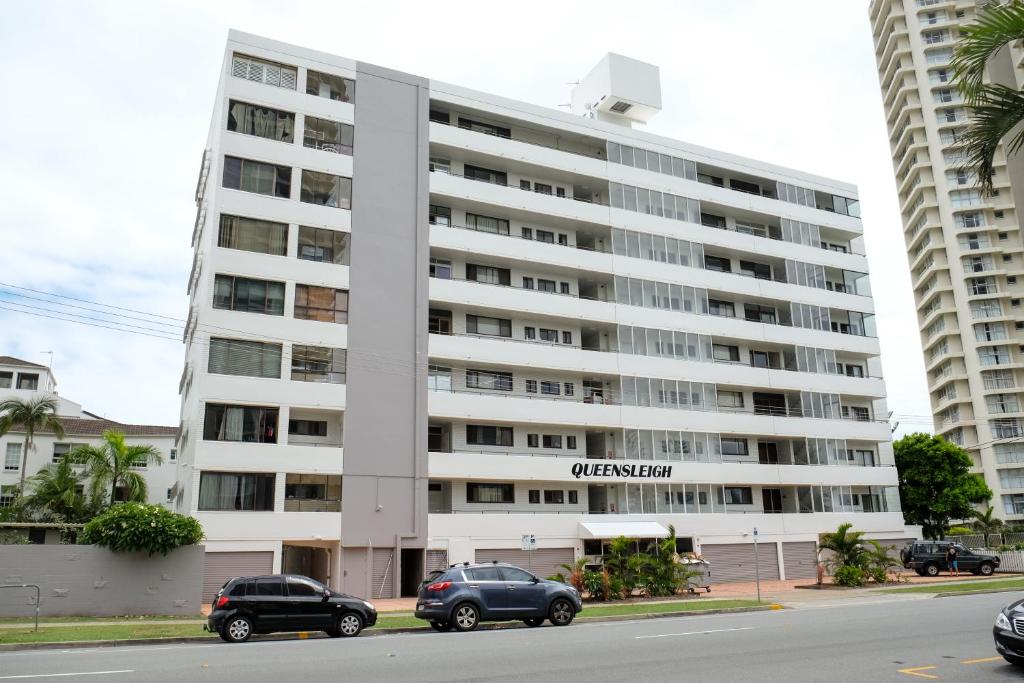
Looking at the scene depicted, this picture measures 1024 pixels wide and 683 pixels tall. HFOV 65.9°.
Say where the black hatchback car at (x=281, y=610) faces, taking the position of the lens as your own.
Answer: facing to the right of the viewer

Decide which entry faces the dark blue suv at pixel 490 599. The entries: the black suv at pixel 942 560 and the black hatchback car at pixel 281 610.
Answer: the black hatchback car at pixel 281 610

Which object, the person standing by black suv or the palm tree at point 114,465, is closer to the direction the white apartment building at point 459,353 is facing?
the person standing by black suv

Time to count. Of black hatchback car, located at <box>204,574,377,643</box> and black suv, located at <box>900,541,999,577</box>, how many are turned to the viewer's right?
2

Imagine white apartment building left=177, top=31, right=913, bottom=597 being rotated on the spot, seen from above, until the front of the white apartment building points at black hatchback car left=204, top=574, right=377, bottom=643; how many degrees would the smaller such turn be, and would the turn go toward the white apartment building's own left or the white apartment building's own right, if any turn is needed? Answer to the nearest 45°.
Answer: approximately 45° to the white apartment building's own right

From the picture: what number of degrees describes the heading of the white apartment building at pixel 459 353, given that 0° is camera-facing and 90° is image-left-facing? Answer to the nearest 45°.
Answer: approximately 315°

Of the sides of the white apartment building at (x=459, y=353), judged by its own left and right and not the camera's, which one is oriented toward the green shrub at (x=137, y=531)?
right

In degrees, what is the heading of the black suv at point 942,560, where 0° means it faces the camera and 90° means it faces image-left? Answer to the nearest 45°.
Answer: approximately 270°

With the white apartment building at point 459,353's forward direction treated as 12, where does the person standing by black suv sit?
The person standing by black suv is roughly at 10 o'clock from the white apartment building.
